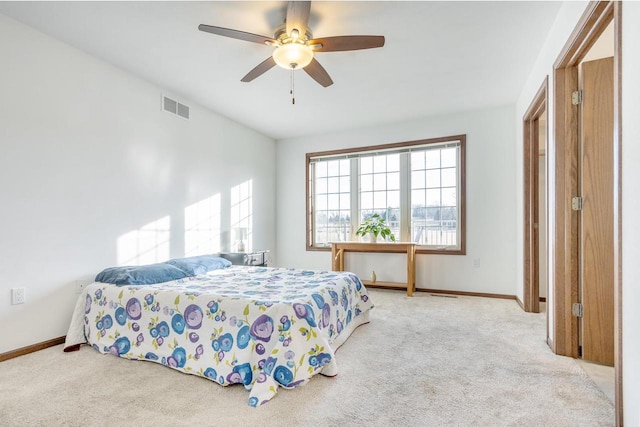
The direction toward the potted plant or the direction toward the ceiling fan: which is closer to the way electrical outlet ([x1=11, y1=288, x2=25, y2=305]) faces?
the ceiling fan

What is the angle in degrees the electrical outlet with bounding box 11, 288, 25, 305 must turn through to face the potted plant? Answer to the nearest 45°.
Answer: approximately 45° to its left

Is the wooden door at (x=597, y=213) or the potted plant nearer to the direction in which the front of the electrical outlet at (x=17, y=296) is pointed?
the wooden door

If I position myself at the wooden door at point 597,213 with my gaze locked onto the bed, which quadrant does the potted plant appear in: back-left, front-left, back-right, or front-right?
front-right

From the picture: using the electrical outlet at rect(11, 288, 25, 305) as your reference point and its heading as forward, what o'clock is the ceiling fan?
The ceiling fan is roughly at 12 o'clock from the electrical outlet.

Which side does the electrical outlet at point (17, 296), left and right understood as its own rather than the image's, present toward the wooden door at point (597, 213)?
front

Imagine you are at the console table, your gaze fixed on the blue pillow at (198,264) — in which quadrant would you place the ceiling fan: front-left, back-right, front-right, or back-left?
front-left

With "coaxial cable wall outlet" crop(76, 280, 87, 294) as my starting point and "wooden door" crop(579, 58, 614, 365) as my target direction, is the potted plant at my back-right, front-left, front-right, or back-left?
front-left

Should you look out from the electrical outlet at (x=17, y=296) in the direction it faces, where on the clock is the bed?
The bed is roughly at 12 o'clock from the electrical outlet.
